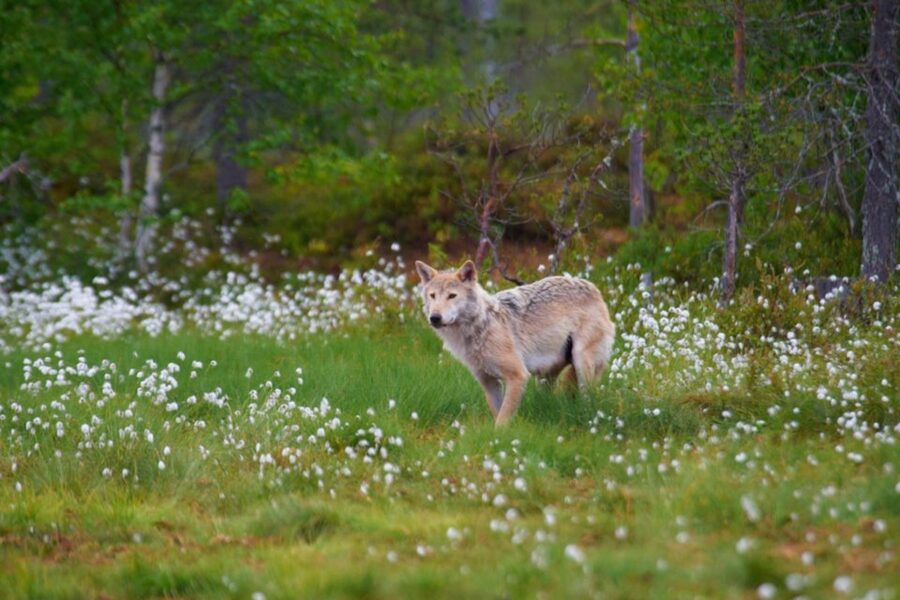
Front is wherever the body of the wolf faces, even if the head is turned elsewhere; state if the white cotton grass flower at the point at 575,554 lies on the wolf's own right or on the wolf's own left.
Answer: on the wolf's own left

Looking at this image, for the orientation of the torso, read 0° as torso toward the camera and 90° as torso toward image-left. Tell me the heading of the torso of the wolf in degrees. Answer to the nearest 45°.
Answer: approximately 45°
